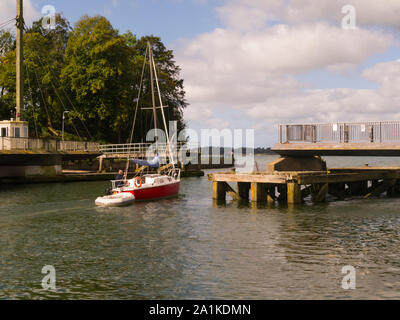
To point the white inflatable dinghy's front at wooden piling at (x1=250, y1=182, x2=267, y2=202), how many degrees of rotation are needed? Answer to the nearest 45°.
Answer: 0° — it already faces it

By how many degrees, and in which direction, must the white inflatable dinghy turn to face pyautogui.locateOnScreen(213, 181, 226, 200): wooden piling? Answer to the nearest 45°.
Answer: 0° — it already faces it

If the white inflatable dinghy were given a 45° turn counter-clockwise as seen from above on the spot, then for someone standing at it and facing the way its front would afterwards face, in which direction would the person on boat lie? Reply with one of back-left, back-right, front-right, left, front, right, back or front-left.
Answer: front-left

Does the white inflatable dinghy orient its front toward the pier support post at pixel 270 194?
yes

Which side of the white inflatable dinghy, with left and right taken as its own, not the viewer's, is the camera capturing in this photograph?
right

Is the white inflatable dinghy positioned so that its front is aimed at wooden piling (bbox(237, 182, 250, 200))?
yes
